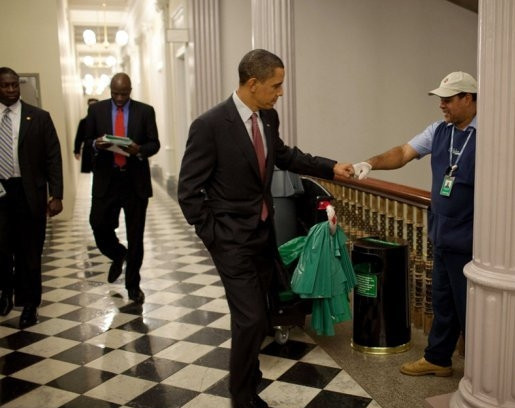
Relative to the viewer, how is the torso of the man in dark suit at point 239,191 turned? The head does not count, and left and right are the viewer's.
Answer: facing the viewer and to the right of the viewer

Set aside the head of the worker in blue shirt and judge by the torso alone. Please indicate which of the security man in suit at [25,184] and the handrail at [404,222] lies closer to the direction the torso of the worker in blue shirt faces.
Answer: the security man in suit

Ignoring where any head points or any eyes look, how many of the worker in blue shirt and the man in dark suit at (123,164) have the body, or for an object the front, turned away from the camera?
0

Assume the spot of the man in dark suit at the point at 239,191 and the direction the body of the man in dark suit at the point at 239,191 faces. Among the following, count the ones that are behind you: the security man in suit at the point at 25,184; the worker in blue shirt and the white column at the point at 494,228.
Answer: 1

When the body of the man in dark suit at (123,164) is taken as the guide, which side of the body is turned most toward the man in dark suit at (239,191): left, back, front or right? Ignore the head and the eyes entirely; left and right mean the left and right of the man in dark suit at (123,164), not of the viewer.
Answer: front

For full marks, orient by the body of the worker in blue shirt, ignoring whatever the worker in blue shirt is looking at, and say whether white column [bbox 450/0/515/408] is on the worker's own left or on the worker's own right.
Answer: on the worker's own left

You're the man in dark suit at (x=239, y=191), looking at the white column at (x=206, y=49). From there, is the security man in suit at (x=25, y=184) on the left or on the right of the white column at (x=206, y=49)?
left

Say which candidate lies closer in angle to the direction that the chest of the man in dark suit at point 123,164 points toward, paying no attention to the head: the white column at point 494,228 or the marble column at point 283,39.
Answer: the white column

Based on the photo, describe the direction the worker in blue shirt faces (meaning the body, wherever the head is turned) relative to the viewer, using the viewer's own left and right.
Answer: facing the viewer and to the left of the viewer

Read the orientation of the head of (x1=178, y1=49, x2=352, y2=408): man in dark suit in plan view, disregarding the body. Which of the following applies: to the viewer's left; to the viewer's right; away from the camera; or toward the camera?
to the viewer's right

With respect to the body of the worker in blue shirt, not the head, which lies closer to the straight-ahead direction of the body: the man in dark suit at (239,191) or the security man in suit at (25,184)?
the man in dark suit

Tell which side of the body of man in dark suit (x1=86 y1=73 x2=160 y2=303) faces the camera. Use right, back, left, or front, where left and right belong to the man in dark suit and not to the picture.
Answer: front
